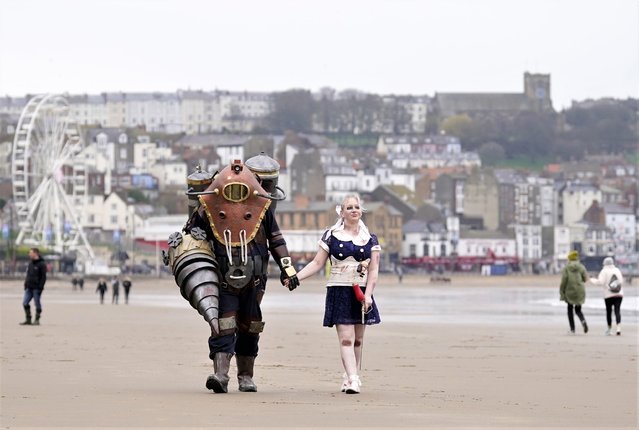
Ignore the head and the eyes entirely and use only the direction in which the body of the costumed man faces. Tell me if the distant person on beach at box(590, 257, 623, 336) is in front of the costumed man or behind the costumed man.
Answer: behind

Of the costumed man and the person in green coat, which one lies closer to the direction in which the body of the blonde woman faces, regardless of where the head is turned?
the costumed man

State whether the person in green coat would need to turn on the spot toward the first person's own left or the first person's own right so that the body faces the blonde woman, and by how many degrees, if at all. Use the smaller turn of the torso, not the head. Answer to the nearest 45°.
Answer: approximately 180°

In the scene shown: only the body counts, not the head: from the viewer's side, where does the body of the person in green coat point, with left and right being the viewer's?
facing away from the viewer

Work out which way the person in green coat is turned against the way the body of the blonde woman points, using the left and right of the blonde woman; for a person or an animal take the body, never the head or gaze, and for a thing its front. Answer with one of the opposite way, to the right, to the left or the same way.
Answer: the opposite way

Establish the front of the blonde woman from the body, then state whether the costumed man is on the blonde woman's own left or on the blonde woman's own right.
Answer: on the blonde woman's own right

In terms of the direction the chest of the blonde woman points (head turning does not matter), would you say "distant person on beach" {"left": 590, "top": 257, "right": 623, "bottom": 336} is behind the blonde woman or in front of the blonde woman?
behind

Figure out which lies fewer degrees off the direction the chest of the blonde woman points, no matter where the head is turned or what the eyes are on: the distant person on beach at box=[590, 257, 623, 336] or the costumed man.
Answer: the costumed man

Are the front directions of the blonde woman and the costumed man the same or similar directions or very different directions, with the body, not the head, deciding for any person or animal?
same or similar directions

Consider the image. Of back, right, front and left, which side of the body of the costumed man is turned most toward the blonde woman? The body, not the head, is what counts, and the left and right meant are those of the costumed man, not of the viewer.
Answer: left

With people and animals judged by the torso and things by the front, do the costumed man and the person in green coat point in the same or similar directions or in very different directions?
very different directions

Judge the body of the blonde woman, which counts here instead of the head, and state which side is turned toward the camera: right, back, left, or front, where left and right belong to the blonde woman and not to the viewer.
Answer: front

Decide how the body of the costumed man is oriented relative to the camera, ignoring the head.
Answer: toward the camera

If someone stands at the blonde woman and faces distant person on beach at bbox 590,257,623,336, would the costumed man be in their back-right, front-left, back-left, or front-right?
back-left

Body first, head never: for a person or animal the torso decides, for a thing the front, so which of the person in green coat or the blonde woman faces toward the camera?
the blonde woman

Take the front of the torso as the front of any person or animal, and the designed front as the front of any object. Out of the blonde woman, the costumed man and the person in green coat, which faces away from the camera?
the person in green coat
